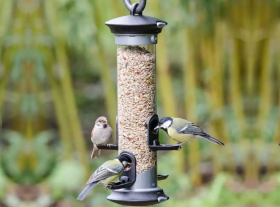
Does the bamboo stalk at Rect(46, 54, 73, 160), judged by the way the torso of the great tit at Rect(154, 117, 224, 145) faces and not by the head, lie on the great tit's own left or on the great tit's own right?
on the great tit's own right

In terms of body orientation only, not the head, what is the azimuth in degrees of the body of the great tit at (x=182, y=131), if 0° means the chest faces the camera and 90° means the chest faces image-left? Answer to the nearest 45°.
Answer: approximately 90°

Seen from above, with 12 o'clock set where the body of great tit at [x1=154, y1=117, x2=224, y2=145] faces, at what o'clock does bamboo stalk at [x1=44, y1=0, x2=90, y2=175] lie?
The bamboo stalk is roughly at 2 o'clock from the great tit.

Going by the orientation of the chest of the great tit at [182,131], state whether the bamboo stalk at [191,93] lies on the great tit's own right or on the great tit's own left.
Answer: on the great tit's own right

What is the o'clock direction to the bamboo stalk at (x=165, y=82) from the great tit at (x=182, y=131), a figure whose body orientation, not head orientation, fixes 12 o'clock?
The bamboo stalk is roughly at 3 o'clock from the great tit.
